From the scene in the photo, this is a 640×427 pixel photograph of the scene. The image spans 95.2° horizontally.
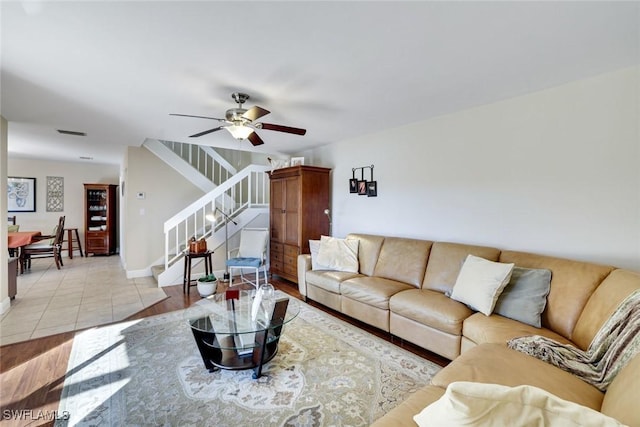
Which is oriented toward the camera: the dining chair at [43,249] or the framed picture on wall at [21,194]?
the framed picture on wall

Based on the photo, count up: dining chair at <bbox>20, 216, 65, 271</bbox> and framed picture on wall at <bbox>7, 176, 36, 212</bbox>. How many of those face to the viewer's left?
1

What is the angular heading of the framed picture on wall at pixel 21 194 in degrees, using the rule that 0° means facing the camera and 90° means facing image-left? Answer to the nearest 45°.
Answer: approximately 0°

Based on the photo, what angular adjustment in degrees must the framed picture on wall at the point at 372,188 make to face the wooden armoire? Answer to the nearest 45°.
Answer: approximately 45° to its right

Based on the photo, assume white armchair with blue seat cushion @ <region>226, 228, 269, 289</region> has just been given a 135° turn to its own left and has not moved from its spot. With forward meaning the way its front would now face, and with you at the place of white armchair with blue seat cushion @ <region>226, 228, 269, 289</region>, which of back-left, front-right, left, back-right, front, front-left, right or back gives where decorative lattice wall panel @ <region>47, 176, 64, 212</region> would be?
back-left

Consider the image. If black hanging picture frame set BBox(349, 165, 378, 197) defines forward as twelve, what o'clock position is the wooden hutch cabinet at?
The wooden hutch cabinet is roughly at 2 o'clock from the black hanging picture frame set.

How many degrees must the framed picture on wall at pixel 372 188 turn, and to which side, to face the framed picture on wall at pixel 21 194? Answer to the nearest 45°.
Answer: approximately 45° to its right

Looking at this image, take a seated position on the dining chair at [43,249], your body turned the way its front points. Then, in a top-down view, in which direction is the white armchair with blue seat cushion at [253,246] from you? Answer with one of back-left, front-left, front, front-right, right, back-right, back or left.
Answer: back-left

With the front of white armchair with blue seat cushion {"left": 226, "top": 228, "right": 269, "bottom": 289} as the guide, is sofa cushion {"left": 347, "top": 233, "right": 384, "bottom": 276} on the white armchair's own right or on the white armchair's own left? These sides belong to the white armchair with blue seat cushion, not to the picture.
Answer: on the white armchair's own left

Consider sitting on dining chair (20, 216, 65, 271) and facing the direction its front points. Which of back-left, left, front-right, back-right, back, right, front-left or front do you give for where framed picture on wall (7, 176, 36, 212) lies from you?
right

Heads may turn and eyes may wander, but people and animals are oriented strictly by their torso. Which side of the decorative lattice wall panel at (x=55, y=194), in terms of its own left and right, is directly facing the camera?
front

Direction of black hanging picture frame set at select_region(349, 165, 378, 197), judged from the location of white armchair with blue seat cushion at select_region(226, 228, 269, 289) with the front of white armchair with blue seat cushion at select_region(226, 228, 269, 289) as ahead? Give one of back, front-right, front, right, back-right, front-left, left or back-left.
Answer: left

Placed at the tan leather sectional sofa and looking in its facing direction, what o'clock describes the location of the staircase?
The staircase is roughly at 2 o'clock from the tan leather sectional sofa.

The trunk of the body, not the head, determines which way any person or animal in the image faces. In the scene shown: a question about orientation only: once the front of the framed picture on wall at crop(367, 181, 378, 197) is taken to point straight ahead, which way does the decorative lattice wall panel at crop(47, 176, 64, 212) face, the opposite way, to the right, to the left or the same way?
to the left

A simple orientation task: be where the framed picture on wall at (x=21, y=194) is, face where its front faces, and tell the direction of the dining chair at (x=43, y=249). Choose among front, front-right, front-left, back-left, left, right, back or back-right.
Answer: front

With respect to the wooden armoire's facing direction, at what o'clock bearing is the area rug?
The area rug is roughly at 11 o'clock from the wooden armoire.
